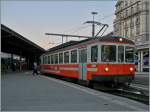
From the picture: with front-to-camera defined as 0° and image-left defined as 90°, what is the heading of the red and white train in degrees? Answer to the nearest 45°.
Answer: approximately 315°
